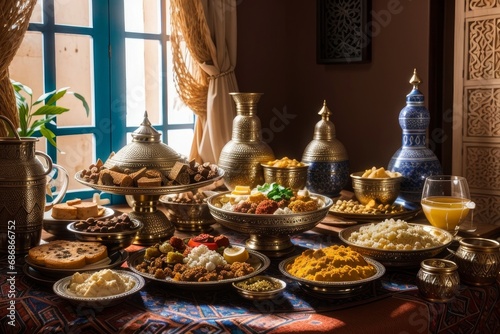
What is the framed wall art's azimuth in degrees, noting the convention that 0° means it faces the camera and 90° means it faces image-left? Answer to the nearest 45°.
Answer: approximately 0°

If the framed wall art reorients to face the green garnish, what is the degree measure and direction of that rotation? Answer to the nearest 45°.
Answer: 0° — it already faces it

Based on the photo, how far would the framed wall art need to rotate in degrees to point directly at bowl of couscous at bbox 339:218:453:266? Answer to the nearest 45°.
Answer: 0° — it already faces it

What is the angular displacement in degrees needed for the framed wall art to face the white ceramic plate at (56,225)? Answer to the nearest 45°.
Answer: approximately 45° to its right

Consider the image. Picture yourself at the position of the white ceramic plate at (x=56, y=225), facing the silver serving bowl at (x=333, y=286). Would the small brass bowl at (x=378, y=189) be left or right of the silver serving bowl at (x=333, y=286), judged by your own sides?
left

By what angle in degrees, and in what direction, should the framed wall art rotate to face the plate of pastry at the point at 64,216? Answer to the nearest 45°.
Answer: approximately 45° to its right

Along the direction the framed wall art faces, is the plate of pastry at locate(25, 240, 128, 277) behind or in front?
in front

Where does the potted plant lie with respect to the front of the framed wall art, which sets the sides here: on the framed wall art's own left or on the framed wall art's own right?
on the framed wall art's own right

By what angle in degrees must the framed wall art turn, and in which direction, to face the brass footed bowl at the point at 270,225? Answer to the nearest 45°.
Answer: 0° — it already faces it

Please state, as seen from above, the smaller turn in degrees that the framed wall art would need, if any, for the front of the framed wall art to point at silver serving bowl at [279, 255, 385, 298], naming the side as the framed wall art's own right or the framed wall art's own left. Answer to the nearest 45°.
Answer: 0° — it already faces it

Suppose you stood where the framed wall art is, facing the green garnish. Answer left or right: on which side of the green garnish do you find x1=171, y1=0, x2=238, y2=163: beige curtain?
right

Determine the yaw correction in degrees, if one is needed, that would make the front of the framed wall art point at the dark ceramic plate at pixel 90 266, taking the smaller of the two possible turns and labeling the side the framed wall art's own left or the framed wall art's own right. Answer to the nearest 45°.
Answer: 0° — it already faces it

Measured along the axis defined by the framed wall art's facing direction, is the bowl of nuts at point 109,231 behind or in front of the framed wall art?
in front
